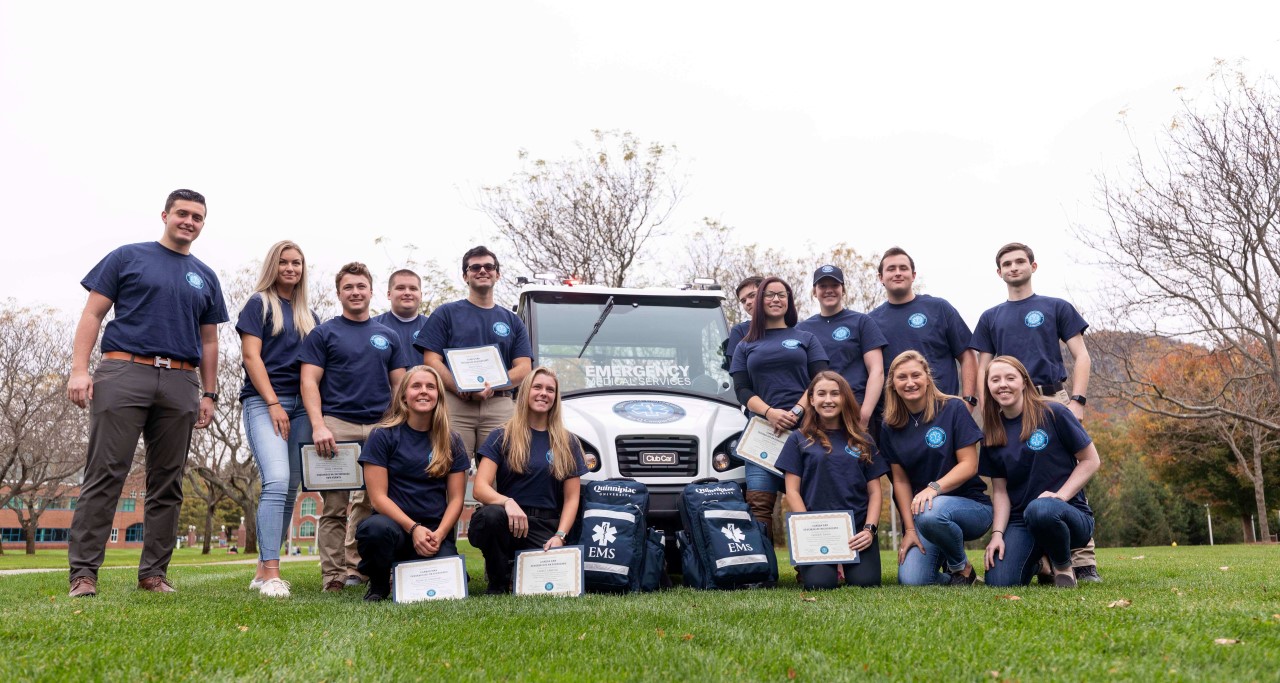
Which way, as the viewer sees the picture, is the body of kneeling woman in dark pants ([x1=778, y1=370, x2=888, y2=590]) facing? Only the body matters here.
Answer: toward the camera

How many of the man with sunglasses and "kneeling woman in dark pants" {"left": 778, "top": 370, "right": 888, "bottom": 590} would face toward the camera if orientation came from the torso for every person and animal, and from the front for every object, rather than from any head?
2

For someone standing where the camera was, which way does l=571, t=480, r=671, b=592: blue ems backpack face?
facing the viewer and to the left of the viewer

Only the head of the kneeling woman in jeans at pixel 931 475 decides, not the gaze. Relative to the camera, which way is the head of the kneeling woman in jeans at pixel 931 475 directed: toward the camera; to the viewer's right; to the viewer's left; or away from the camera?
toward the camera

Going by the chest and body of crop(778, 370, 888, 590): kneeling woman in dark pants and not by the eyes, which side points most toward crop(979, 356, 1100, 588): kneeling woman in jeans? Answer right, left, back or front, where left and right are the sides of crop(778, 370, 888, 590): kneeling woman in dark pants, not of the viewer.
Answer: left

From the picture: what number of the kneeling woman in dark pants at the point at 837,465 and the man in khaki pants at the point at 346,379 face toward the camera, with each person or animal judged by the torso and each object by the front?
2

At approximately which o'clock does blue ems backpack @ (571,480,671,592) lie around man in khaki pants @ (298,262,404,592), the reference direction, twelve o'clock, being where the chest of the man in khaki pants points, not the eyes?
The blue ems backpack is roughly at 10 o'clock from the man in khaki pants.

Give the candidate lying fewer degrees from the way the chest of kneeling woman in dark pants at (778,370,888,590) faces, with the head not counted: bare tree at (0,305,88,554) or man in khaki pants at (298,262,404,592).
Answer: the man in khaki pants

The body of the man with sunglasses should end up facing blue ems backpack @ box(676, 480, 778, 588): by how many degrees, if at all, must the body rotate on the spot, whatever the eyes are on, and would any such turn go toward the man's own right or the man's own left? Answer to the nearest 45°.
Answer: approximately 45° to the man's own left

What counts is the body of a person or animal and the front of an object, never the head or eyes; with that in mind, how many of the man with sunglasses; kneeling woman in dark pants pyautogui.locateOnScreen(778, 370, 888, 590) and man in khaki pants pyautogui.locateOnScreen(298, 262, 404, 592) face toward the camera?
3

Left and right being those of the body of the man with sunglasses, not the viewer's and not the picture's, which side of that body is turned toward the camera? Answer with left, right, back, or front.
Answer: front

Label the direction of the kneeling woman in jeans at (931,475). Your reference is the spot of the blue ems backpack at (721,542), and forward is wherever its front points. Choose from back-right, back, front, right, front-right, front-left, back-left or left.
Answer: front-left

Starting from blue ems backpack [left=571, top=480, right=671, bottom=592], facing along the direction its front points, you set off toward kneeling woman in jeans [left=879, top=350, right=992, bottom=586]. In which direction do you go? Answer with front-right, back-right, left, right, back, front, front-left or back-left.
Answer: back-left

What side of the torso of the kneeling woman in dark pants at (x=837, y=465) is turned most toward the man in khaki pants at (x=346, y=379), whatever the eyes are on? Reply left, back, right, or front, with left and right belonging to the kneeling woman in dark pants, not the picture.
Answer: right

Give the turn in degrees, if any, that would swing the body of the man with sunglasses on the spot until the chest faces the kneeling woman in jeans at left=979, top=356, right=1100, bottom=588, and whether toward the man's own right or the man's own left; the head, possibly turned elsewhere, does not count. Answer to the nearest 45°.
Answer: approximately 45° to the man's own left

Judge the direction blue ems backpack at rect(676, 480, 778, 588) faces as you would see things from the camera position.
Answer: facing the viewer and to the right of the viewer
